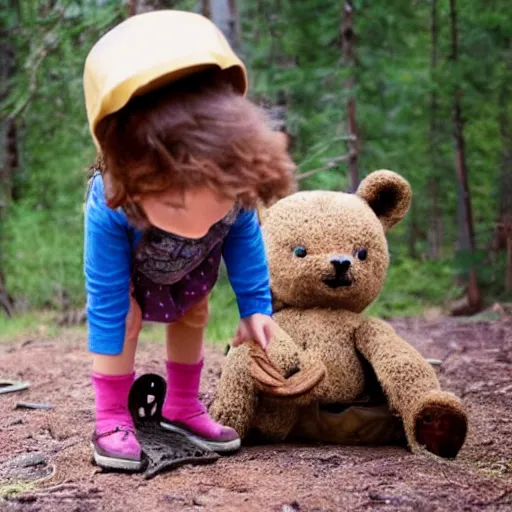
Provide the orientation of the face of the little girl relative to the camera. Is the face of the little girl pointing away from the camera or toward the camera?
toward the camera

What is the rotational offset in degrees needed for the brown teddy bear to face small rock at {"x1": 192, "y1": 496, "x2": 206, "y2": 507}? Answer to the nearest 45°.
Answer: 0° — it already faces it

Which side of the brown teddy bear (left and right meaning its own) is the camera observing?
front

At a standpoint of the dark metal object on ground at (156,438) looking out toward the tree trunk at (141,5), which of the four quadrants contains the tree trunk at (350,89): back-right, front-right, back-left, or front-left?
front-right

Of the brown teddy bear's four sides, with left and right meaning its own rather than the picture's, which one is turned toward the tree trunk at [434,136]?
back

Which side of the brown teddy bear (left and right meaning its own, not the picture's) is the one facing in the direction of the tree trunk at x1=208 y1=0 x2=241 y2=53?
back

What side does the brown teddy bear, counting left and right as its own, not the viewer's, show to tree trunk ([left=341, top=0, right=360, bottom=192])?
back

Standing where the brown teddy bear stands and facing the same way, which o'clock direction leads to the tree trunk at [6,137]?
The tree trunk is roughly at 5 o'clock from the brown teddy bear.

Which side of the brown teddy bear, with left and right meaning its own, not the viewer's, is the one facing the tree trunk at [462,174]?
back

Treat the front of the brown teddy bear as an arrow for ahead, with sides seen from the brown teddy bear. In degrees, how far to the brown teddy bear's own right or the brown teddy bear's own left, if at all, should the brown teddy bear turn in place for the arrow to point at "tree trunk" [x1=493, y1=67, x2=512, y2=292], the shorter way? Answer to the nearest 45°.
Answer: approximately 180°
